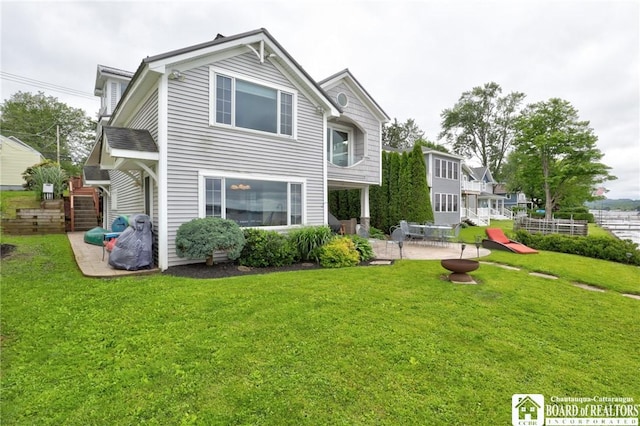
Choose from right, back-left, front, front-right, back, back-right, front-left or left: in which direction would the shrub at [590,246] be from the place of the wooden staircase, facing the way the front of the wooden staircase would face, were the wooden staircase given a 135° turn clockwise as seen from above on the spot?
back

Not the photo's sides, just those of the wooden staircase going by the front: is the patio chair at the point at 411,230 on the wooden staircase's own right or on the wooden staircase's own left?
on the wooden staircase's own left

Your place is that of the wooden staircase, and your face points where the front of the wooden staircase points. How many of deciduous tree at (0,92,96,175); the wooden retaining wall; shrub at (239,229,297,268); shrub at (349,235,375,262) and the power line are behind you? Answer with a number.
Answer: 2

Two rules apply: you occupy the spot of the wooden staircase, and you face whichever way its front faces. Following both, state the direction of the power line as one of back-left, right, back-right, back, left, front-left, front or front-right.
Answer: back

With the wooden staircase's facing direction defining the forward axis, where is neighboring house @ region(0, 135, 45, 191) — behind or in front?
behind

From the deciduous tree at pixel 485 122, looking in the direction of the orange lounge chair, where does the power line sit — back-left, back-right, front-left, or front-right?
front-right

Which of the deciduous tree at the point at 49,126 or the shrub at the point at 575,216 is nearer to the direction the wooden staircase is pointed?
the shrub

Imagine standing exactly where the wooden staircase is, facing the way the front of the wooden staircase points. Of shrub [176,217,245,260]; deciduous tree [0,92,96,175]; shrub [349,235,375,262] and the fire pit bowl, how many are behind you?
1

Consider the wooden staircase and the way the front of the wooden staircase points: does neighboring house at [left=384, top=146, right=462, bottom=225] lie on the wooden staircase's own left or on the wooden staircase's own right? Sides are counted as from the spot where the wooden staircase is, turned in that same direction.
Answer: on the wooden staircase's own left

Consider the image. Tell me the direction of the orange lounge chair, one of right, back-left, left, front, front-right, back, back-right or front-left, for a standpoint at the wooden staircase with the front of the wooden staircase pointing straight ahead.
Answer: front-left

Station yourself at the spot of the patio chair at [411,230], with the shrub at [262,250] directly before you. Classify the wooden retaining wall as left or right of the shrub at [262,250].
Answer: right

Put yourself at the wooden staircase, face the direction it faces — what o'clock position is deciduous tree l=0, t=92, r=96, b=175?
The deciduous tree is roughly at 6 o'clock from the wooden staircase.

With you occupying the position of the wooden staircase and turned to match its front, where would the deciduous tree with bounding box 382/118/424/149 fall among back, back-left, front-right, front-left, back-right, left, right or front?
left

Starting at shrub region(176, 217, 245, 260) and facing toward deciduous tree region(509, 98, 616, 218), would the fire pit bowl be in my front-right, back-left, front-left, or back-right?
front-right

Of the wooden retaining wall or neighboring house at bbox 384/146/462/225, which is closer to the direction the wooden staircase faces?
the wooden retaining wall

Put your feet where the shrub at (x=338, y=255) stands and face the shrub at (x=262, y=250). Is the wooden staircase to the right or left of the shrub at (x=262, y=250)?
right

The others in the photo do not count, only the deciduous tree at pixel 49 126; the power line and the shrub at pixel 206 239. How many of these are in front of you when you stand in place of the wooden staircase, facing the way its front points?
1

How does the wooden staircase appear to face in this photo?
toward the camera
